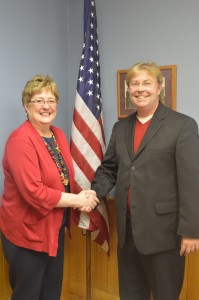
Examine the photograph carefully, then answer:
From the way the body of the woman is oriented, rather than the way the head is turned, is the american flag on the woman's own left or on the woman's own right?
on the woman's own left

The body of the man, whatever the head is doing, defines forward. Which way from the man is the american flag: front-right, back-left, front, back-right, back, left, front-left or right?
right

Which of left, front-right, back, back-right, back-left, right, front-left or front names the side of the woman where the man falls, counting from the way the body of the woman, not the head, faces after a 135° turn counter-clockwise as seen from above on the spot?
right

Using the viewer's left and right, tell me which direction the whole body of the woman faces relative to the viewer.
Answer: facing the viewer and to the right of the viewer

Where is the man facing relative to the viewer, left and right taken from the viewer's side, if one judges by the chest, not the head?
facing the viewer and to the left of the viewer
